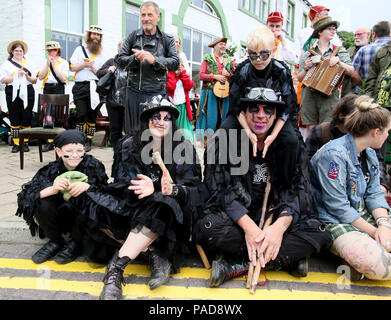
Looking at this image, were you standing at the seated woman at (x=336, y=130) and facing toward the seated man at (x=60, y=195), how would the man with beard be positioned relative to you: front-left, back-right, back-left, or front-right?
front-right

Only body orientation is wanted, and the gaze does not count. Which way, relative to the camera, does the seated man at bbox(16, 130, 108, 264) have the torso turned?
toward the camera

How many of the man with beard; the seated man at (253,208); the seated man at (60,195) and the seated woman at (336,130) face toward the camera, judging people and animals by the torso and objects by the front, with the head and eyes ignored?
3

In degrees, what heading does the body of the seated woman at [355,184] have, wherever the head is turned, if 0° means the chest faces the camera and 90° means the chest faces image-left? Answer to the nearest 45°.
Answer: approximately 315°

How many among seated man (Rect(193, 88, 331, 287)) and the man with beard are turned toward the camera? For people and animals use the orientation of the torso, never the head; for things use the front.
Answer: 2

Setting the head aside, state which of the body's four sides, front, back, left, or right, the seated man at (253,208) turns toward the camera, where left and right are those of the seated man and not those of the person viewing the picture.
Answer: front

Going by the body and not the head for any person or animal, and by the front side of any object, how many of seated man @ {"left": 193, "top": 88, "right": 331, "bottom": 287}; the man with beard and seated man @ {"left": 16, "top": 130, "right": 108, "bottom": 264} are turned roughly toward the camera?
3

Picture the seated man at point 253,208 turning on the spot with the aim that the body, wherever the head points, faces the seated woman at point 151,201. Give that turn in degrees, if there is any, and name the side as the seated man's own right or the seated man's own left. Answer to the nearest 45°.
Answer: approximately 90° to the seated man's own right

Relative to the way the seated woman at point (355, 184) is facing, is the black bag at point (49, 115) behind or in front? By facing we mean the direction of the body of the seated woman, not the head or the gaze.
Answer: behind

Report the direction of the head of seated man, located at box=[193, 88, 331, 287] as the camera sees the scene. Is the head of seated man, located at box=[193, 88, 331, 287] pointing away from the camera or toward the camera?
toward the camera

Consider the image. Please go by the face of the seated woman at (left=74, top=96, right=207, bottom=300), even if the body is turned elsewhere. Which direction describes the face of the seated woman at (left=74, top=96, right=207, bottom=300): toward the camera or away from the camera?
toward the camera

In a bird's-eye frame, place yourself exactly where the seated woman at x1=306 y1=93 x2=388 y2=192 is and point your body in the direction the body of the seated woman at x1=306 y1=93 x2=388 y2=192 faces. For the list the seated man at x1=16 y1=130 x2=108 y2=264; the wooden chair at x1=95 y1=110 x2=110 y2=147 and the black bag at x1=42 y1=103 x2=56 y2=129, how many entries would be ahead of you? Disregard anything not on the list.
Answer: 0

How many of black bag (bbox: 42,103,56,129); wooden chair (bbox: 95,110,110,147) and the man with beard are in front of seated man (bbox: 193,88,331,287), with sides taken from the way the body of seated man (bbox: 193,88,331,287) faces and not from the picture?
0
